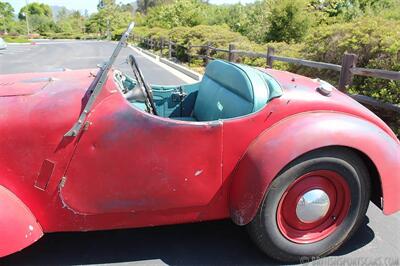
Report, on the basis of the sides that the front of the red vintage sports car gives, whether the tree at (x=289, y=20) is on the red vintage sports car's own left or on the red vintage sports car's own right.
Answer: on the red vintage sports car's own right

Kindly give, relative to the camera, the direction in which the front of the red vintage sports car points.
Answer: facing to the left of the viewer
